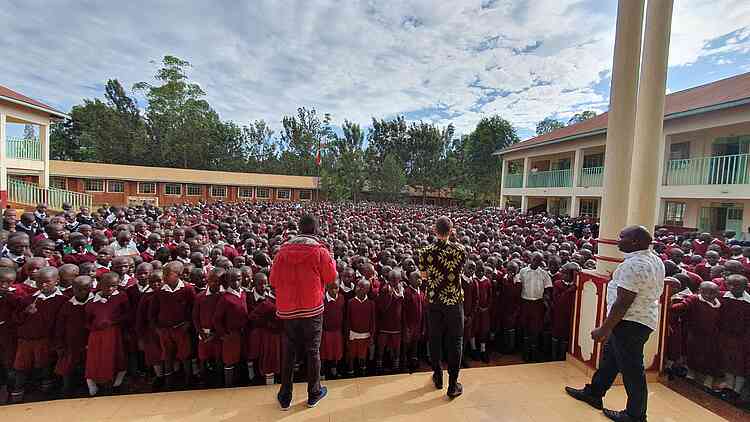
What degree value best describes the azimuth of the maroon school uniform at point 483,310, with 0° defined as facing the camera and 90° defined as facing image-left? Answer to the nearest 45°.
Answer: approximately 0°

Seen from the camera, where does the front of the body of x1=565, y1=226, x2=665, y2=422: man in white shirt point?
to the viewer's left

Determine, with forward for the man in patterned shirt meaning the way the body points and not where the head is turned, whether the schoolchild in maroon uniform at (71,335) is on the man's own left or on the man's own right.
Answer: on the man's own left

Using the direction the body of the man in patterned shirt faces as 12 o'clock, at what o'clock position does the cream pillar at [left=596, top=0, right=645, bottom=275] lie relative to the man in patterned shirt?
The cream pillar is roughly at 2 o'clock from the man in patterned shirt.

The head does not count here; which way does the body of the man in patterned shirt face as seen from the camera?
away from the camera

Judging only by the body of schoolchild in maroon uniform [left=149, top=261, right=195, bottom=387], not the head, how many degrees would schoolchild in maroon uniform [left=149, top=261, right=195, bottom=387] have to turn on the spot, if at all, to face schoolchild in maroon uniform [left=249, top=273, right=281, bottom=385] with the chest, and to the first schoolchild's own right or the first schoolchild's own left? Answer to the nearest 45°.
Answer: approximately 45° to the first schoolchild's own left
